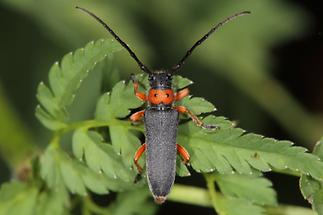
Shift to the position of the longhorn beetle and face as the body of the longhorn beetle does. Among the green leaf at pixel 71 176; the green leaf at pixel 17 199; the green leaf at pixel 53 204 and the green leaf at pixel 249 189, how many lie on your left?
3

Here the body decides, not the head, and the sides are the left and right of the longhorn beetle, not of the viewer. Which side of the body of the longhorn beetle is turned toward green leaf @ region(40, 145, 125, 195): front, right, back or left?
left

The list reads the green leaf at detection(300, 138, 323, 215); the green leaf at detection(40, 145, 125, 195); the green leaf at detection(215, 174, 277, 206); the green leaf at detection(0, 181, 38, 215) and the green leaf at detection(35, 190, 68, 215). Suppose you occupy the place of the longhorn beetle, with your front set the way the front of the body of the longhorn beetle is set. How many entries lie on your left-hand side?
3

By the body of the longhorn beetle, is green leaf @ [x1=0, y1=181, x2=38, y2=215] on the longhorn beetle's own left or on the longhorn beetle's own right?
on the longhorn beetle's own left

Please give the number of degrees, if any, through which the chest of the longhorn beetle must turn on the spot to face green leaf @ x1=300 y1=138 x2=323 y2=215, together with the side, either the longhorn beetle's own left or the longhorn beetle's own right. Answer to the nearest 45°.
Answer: approximately 135° to the longhorn beetle's own right

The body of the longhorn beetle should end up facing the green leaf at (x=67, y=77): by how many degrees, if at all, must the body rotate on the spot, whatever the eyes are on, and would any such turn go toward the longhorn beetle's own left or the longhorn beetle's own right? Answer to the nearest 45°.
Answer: approximately 90° to the longhorn beetle's own left

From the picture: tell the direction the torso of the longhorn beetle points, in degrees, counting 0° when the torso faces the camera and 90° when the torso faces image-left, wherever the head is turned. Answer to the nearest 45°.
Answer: approximately 180°
